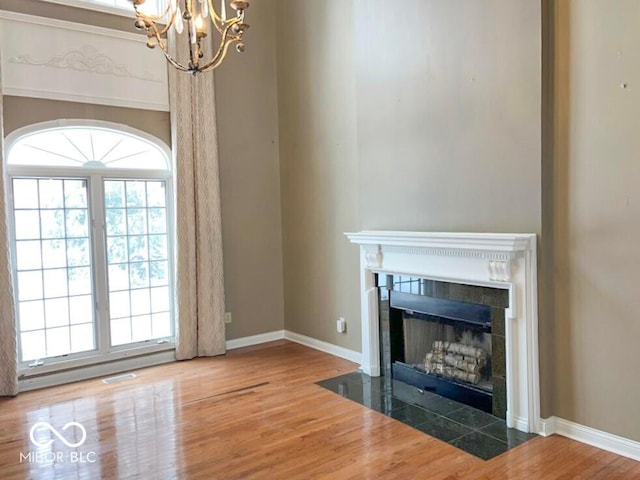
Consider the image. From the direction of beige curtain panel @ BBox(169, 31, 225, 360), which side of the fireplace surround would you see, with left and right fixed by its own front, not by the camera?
right

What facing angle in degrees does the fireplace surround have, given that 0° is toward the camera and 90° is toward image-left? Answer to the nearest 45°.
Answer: approximately 45°

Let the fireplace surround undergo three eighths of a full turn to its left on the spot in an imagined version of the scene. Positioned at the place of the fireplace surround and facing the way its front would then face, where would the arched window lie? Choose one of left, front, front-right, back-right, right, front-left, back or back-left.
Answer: back

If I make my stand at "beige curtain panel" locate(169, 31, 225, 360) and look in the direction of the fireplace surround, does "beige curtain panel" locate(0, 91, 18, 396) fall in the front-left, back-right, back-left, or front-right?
back-right

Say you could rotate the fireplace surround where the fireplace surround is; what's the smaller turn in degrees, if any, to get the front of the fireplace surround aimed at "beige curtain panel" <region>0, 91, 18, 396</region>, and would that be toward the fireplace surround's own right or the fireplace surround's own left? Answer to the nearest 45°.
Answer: approximately 45° to the fireplace surround's own right
